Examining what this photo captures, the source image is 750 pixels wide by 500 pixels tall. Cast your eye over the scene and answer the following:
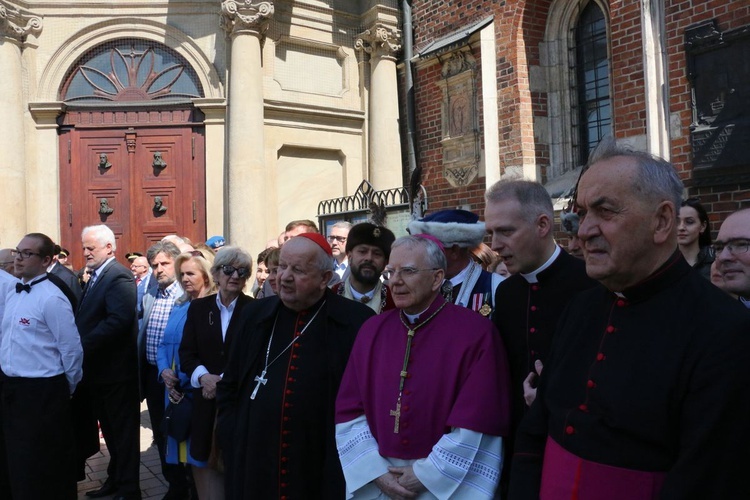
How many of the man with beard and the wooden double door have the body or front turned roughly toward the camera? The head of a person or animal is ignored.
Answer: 2

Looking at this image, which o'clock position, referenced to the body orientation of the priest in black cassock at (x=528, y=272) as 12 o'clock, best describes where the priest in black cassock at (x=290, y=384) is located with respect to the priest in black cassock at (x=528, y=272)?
the priest in black cassock at (x=290, y=384) is roughly at 2 o'clock from the priest in black cassock at (x=528, y=272).

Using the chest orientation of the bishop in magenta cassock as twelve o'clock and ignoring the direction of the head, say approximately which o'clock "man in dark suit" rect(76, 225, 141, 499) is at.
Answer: The man in dark suit is roughly at 3 o'clock from the bishop in magenta cassock.

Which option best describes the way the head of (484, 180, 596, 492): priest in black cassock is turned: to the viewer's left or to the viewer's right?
to the viewer's left

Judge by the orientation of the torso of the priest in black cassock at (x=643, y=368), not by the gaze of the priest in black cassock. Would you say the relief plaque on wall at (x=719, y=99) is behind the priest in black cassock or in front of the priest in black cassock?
behind

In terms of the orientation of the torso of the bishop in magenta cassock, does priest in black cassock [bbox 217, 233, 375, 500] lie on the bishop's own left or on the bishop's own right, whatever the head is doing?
on the bishop's own right

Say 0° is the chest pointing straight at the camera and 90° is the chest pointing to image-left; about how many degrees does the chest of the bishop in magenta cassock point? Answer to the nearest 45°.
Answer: approximately 45°

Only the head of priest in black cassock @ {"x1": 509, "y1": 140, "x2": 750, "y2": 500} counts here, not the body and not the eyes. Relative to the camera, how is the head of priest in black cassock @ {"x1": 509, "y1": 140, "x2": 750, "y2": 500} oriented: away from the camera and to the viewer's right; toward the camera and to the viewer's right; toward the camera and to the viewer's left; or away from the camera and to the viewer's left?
toward the camera and to the viewer's left

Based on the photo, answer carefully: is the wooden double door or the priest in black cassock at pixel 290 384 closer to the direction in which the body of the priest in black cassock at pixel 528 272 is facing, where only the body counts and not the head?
the priest in black cassock
